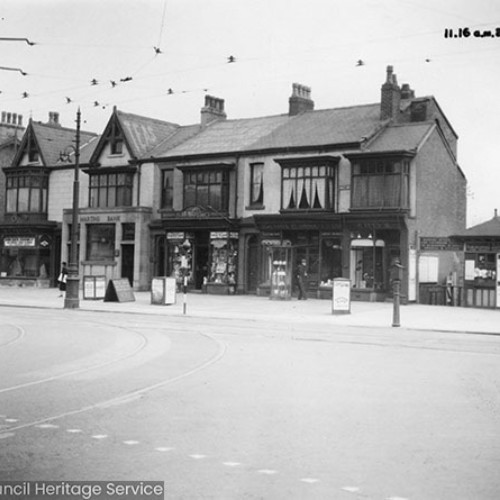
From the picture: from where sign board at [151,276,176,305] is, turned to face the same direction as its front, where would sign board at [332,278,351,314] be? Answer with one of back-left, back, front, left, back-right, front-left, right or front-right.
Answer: front-left

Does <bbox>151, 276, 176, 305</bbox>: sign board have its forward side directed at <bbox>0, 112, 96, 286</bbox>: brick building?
no

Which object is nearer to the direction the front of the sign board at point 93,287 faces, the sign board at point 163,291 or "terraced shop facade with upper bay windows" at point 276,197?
the sign board

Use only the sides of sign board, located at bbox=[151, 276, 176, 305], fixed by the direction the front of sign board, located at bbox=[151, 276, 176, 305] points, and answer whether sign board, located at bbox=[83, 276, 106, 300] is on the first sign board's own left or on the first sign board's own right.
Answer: on the first sign board's own right

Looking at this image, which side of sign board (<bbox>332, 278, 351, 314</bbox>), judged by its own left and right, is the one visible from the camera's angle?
front

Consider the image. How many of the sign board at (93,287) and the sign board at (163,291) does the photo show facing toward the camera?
2

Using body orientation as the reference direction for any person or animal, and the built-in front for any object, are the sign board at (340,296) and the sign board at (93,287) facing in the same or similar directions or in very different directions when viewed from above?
same or similar directions

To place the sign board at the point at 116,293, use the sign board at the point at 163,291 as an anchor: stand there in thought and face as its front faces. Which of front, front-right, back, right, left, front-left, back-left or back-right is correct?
back-right

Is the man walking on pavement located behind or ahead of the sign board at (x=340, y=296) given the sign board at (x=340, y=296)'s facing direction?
behind

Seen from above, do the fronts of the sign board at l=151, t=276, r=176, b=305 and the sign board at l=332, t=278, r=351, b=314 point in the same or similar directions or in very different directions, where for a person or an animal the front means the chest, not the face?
same or similar directions

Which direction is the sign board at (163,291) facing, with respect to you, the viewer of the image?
facing the viewer

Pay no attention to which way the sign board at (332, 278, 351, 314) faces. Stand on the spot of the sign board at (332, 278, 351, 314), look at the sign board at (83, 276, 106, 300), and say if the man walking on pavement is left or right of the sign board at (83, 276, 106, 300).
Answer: right

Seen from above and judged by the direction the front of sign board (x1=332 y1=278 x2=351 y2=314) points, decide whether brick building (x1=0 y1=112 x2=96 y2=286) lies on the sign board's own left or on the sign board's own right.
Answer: on the sign board's own right
